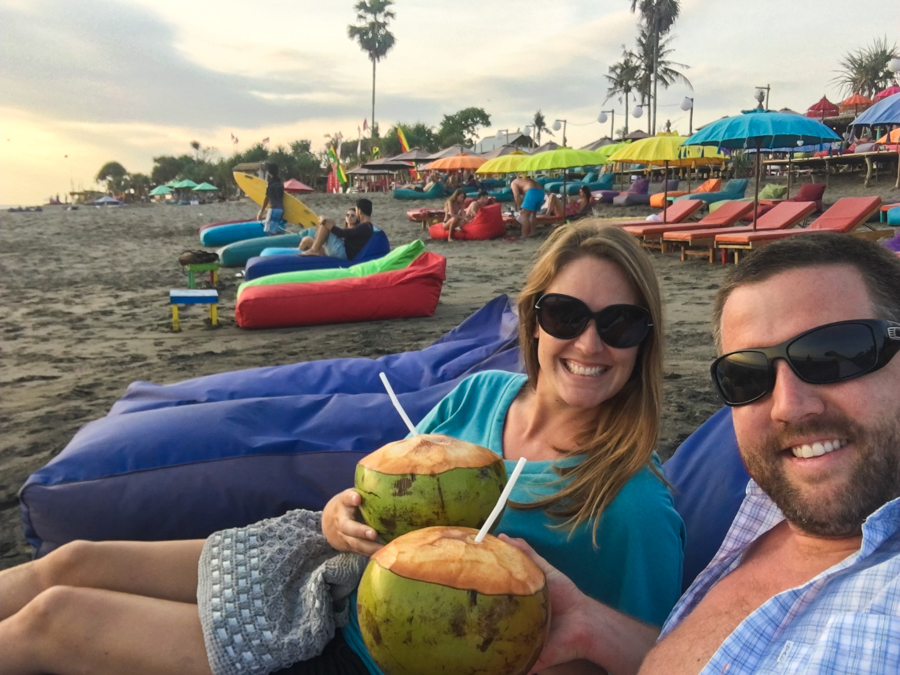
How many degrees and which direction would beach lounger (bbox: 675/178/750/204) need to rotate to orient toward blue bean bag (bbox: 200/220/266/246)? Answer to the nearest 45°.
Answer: approximately 45° to its left

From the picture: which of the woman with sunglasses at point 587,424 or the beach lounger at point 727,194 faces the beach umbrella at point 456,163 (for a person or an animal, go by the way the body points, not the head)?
the beach lounger

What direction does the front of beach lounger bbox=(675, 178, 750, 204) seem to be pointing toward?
to the viewer's left

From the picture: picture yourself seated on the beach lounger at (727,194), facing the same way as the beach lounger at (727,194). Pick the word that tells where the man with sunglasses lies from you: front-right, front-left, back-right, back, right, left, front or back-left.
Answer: left

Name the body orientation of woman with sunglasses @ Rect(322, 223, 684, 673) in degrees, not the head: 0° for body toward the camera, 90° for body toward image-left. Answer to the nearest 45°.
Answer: approximately 45°

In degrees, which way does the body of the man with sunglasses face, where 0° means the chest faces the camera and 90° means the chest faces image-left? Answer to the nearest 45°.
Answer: approximately 45°

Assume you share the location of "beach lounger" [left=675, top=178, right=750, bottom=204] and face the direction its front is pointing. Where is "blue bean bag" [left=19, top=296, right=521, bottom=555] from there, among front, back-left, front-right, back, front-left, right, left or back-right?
left

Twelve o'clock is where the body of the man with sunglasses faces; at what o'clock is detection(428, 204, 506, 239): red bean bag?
The red bean bag is roughly at 4 o'clock from the man with sunglasses.

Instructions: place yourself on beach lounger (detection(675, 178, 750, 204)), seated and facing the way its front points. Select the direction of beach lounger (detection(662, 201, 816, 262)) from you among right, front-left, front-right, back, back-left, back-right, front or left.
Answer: left

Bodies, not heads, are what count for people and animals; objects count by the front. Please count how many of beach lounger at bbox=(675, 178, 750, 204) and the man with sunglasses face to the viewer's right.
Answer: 0

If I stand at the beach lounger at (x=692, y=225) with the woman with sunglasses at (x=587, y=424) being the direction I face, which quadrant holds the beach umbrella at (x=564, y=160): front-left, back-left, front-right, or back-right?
back-right

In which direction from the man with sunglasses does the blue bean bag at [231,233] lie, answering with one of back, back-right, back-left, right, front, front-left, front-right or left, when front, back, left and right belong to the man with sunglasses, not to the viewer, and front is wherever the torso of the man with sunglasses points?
right

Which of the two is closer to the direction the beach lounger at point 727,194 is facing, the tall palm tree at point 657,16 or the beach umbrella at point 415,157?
the beach umbrella
